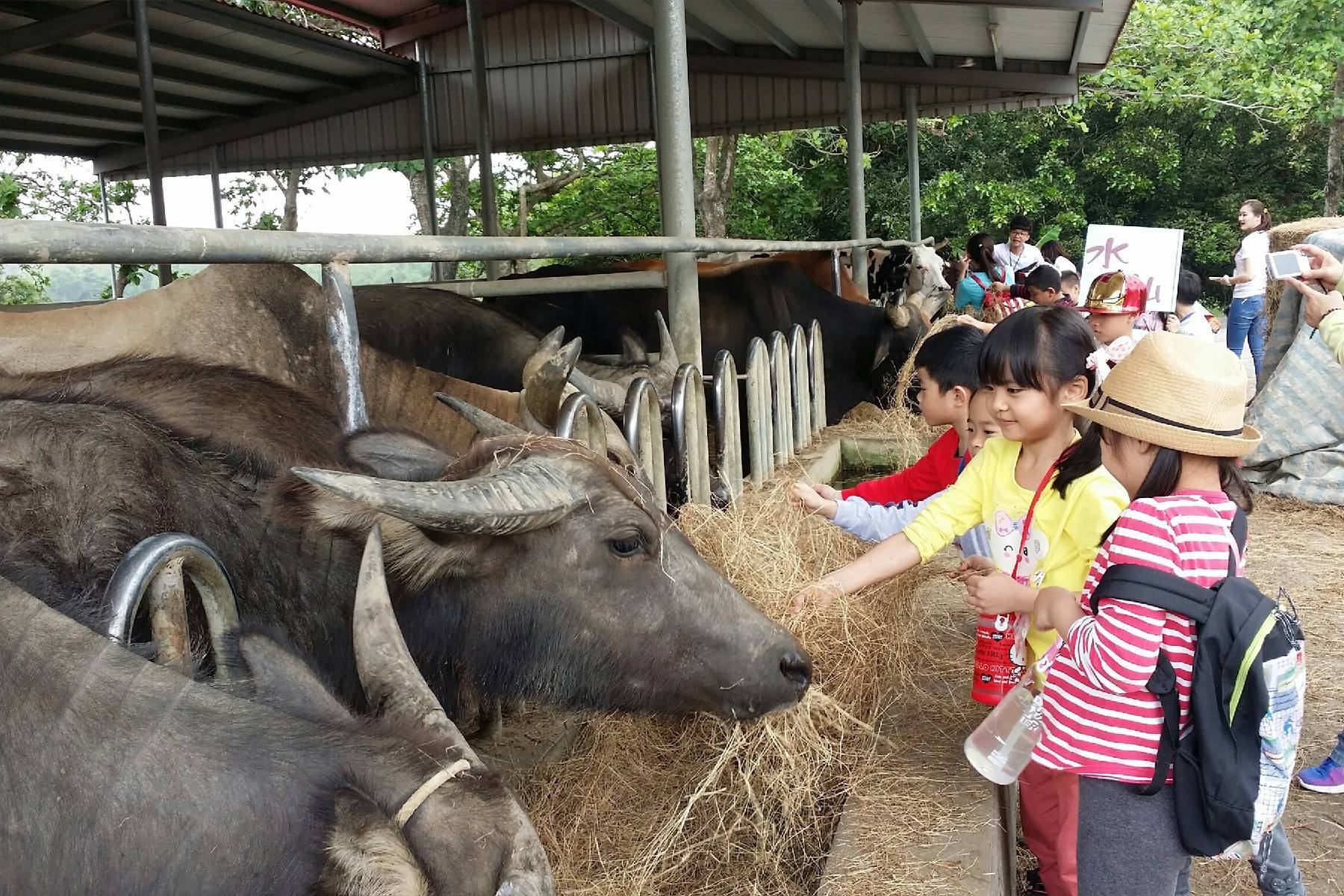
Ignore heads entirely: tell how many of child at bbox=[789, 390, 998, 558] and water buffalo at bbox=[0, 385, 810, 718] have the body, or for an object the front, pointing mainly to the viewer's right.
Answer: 1

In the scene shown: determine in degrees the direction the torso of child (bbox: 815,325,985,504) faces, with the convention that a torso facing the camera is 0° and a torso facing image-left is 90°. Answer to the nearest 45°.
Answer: approximately 90°

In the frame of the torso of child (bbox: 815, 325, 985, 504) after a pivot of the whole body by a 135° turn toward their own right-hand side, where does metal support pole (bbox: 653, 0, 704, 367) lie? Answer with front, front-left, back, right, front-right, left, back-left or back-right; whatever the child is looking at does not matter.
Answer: left

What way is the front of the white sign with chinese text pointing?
toward the camera

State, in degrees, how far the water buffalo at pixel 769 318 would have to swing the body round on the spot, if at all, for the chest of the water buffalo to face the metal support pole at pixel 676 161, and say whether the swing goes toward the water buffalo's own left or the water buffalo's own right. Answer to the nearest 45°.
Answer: approximately 90° to the water buffalo's own right

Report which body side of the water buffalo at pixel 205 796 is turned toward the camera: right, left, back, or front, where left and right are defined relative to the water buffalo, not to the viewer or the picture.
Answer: right

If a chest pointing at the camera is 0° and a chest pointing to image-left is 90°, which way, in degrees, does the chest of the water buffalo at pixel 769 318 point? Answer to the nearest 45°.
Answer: approximately 270°

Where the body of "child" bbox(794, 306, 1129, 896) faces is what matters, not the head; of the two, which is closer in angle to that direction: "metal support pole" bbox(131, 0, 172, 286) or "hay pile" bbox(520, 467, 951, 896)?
the hay pile

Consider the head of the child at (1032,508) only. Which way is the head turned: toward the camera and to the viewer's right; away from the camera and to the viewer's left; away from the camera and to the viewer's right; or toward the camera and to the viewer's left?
toward the camera and to the viewer's left

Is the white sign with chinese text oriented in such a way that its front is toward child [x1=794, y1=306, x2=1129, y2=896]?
yes

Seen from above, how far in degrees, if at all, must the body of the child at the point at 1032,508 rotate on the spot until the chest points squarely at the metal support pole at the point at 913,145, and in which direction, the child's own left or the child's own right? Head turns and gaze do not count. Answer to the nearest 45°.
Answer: approximately 135° to the child's own right

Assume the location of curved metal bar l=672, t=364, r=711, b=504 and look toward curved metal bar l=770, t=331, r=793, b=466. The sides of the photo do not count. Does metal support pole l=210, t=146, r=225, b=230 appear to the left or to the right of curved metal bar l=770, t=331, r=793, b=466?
left

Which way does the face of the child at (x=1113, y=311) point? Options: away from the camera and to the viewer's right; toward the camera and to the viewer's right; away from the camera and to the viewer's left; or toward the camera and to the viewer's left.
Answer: toward the camera and to the viewer's left

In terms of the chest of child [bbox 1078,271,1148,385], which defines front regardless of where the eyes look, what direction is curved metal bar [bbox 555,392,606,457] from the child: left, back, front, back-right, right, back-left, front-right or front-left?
front

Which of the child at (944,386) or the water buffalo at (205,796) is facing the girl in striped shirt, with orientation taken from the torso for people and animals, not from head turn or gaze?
the water buffalo
